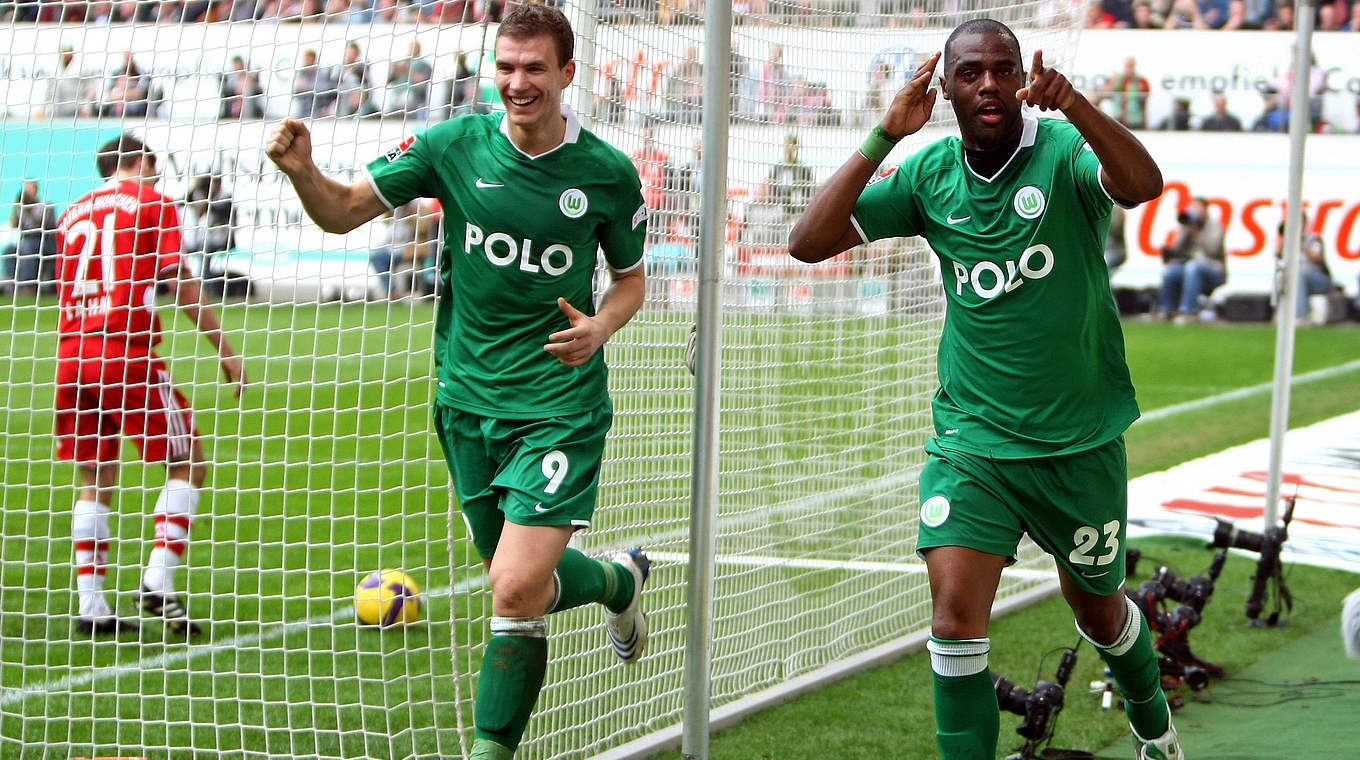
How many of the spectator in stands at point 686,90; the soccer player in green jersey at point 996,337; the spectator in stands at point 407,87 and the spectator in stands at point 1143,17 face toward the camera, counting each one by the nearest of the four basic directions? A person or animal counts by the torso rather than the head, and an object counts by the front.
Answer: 4

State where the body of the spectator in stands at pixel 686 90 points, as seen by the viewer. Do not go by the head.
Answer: toward the camera

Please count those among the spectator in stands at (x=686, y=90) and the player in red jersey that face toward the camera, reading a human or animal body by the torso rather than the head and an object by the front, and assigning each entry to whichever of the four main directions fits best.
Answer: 1

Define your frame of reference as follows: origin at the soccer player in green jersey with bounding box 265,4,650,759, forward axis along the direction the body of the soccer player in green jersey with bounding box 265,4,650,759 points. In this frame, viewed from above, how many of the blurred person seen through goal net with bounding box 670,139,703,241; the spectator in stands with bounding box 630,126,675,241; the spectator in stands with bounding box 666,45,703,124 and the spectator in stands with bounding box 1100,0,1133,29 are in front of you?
0

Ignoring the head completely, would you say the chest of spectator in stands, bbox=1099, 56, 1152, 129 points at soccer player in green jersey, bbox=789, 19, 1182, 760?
yes

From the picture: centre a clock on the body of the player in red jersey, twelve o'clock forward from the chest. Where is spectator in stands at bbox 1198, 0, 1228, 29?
The spectator in stands is roughly at 12 o'clock from the player in red jersey.

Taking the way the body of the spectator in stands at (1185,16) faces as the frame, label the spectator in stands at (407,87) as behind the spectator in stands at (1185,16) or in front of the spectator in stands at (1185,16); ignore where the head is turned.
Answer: in front

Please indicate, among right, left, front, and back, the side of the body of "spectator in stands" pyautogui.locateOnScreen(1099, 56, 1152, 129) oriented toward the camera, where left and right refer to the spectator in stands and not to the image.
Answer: front

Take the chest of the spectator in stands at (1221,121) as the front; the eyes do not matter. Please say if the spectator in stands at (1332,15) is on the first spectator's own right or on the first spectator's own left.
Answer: on the first spectator's own left

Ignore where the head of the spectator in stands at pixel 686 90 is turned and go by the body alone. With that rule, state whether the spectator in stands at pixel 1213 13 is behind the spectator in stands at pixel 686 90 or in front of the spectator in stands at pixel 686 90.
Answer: behind

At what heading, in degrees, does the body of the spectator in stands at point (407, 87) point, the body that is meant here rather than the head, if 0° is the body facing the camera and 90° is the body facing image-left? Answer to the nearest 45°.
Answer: approximately 0°

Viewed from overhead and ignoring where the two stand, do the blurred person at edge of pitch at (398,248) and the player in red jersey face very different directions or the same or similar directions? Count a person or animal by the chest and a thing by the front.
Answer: very different directions

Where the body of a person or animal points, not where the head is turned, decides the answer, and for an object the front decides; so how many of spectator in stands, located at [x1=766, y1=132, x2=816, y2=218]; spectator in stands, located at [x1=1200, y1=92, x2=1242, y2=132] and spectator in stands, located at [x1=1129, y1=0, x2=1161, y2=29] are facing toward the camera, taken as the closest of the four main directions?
3

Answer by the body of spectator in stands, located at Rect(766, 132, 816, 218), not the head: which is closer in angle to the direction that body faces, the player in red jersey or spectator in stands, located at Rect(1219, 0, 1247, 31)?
the player in red jersey

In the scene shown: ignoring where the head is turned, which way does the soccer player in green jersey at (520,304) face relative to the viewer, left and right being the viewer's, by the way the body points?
facing the viewer

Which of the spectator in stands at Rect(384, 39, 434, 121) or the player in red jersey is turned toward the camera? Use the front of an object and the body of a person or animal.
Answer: the spectator in stands

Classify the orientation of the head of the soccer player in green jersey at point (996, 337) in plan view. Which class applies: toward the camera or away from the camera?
toward the camera
